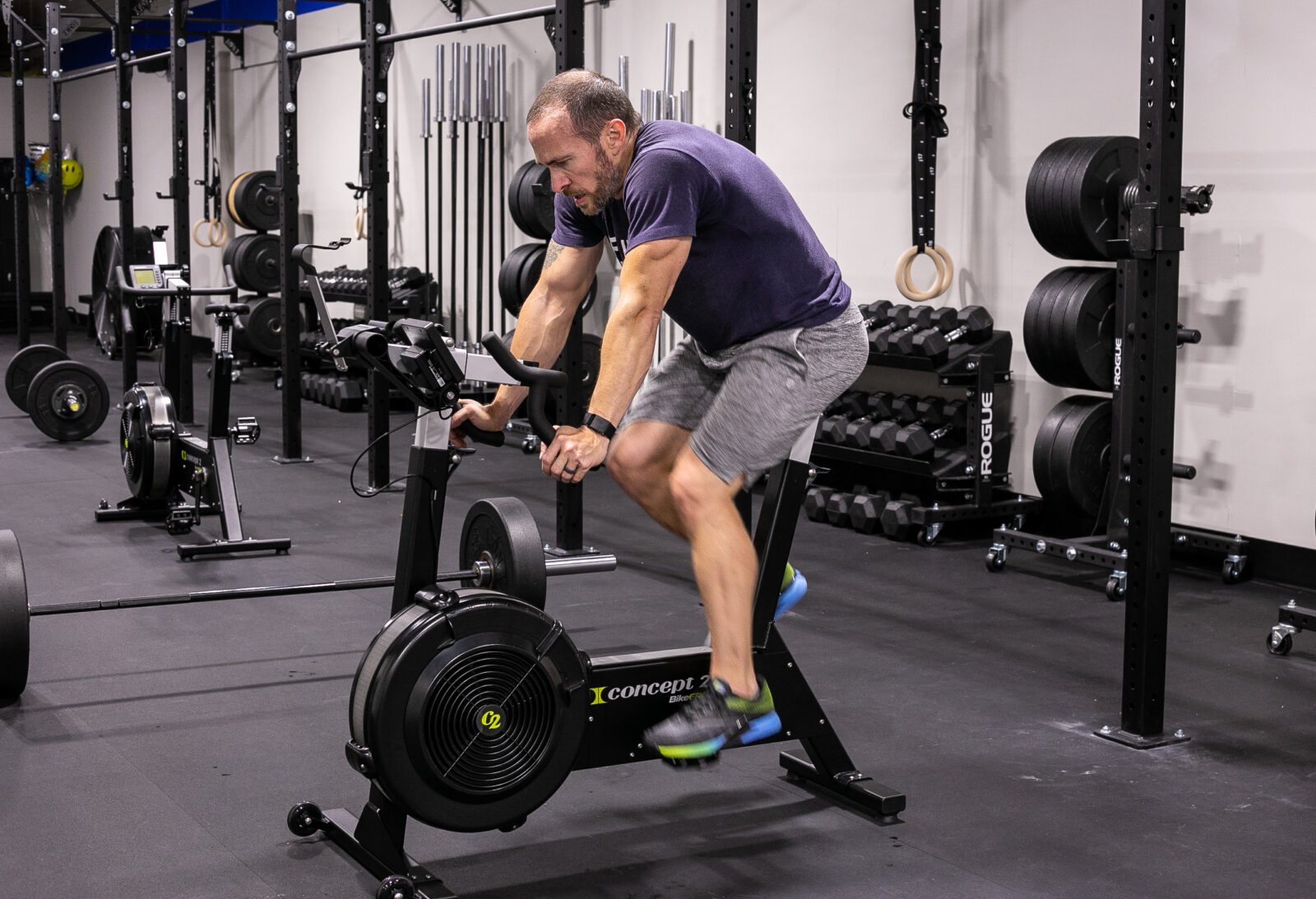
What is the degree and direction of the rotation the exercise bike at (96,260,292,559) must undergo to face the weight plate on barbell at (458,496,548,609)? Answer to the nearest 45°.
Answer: approximately 135° to its left

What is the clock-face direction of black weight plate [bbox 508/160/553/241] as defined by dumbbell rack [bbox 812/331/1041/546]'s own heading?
The black weight plate is roughly at 3 o'clock from the dumbbell rack.

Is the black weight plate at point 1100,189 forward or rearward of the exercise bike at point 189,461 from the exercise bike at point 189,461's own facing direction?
rearward

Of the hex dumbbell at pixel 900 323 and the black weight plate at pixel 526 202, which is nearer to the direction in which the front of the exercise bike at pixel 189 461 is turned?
the black weight plate

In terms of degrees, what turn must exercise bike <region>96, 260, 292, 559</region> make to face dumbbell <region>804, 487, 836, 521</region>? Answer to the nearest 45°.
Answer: approximately 135° to its right

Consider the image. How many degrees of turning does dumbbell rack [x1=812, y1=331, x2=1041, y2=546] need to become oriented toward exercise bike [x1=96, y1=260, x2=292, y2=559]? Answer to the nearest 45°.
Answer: approximately 45° to its right

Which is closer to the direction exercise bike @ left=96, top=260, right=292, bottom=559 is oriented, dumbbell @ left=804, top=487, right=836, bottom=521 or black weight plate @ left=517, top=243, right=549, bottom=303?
the black weight plate

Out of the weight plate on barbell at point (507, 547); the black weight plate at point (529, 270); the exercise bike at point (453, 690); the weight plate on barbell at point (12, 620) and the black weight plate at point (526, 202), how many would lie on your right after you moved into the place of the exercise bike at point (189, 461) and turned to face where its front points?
2

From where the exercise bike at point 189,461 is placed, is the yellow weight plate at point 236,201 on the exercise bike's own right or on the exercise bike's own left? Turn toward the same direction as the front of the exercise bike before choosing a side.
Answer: on the exercise bike's own right

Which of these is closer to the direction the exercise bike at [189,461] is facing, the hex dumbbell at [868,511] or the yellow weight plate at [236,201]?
the yellow weight plate

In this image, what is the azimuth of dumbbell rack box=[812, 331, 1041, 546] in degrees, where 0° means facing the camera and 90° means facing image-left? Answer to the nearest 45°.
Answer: approximately 45°

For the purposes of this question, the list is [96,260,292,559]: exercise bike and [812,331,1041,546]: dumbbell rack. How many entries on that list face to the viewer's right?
0

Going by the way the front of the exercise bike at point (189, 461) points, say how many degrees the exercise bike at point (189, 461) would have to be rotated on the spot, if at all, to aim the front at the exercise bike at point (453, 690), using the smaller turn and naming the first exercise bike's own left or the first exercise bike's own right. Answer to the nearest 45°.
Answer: approximately 135° to the first exercise bike's own left

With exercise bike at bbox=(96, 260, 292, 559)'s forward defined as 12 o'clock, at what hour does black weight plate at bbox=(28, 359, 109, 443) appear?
The black weight plate is roughly at 1 o'clock from the exercise bike.

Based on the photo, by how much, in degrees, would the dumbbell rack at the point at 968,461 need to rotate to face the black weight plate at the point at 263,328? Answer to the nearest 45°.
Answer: approximately 90° to its right

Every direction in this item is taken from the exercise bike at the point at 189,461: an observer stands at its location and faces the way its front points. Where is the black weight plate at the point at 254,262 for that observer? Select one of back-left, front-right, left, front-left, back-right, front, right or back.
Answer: front-right

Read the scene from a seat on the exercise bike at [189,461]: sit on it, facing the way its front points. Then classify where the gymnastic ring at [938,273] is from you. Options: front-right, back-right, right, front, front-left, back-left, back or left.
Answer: back-right

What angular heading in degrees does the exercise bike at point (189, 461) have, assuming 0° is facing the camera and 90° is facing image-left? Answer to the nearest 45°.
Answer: approximately 135°
